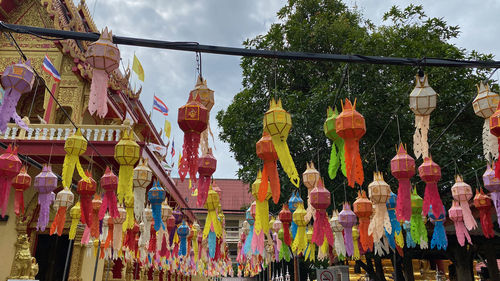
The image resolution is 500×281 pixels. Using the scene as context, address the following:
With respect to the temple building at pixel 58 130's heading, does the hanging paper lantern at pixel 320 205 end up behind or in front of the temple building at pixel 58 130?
in front

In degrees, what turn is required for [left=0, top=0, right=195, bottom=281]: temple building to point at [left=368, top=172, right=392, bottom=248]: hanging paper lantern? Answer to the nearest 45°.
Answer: approximately 45° to its left

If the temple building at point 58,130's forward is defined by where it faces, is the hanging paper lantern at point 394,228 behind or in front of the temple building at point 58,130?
in front

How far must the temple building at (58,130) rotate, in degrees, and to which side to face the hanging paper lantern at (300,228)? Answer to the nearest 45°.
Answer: approximately 45° to its left

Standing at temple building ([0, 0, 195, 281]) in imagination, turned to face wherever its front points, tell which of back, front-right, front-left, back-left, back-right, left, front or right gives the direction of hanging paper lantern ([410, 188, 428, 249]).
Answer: front-left

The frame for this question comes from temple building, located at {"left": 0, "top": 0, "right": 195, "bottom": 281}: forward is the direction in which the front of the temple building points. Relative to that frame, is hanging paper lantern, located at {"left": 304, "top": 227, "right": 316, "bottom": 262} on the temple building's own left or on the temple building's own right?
on the temple building's own left
